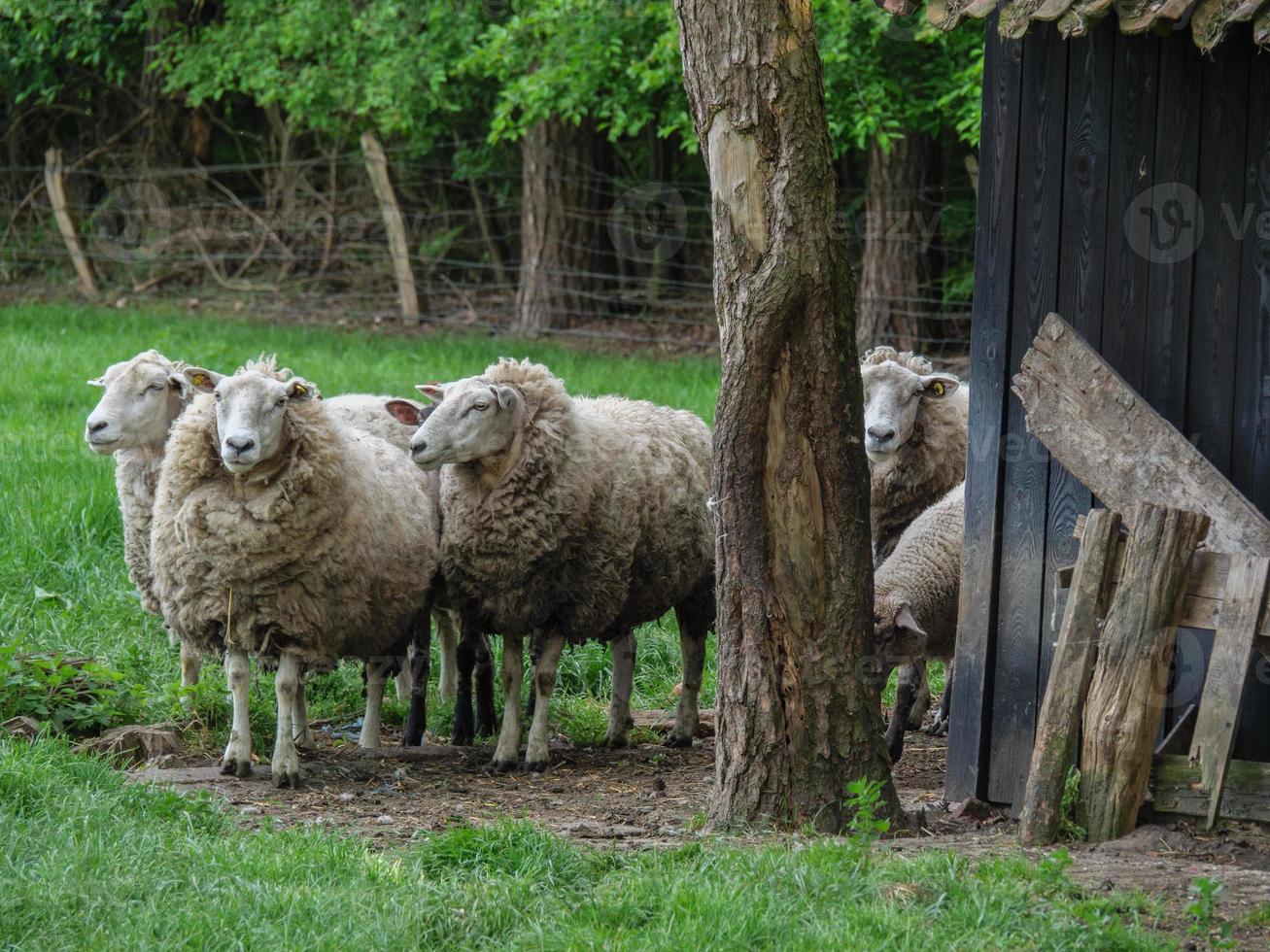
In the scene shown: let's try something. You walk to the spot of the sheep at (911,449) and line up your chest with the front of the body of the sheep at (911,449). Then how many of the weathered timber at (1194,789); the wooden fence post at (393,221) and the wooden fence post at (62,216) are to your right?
2

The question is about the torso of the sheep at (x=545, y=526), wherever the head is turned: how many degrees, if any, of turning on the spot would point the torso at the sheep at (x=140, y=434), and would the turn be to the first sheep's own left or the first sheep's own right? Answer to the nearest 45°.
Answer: approximately 45° to the first sheep's own right

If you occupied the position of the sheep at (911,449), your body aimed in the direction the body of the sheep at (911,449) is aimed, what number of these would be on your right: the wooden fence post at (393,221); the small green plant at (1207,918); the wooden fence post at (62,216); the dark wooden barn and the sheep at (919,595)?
2

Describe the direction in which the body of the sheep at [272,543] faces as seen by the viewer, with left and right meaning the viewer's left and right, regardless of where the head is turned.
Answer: facing the viewer and to the left of the viewer

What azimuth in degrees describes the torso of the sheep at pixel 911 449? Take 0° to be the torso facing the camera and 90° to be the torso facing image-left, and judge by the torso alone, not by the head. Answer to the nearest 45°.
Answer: approximately 45°

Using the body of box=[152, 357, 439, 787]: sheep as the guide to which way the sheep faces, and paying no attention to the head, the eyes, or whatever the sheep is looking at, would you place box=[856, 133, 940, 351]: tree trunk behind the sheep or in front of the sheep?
behind

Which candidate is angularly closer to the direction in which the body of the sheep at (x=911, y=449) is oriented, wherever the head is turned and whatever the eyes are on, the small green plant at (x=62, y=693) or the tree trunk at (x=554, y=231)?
the small green plant

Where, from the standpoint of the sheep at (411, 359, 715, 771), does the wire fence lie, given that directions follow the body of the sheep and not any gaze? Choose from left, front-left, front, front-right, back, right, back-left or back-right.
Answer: back-right

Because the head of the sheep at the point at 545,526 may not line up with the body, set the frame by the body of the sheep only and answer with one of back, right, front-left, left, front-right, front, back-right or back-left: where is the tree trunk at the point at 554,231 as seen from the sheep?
back-right
